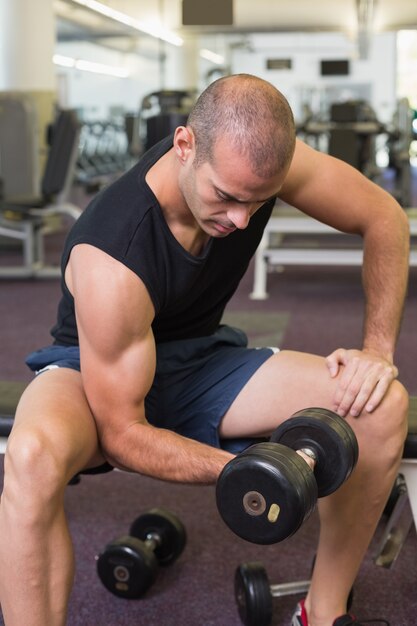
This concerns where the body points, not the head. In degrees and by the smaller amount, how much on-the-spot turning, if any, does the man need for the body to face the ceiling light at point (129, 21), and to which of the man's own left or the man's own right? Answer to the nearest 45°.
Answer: approximately 135° to the man's own left

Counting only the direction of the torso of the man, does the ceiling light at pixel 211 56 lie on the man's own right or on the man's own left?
on the man's own left

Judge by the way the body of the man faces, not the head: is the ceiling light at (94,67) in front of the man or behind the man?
behind

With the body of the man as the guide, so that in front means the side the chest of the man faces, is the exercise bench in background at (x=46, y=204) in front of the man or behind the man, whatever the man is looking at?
behind

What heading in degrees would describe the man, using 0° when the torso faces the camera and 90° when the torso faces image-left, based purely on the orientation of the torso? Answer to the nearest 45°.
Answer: approximately 315°

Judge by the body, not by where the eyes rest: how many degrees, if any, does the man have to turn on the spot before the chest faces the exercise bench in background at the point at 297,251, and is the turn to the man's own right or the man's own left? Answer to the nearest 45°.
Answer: approximately 135° to the man's own left
